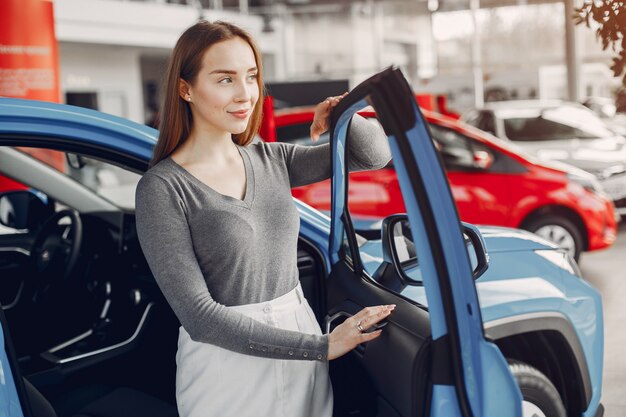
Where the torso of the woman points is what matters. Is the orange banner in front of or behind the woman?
behind

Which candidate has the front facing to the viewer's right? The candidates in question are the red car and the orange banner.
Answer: the red car

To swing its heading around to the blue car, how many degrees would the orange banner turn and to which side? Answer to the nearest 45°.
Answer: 0° — it already faces it

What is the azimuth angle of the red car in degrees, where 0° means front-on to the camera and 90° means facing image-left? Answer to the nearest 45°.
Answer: approximately 270°

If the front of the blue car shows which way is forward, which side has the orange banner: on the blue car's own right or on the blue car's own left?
on the blue car's own left

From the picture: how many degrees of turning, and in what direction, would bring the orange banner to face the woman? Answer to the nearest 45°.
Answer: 0° — it already faces them

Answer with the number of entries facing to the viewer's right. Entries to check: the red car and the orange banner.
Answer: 1

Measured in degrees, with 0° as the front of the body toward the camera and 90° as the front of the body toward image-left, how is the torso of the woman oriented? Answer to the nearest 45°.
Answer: approximately 315°

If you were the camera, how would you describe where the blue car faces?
facing away from the viewer and to the right of the viewer

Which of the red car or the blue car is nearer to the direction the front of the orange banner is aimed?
the blue car
